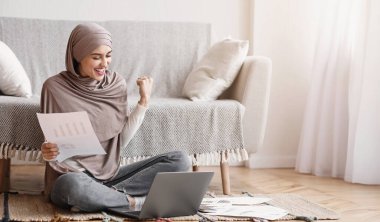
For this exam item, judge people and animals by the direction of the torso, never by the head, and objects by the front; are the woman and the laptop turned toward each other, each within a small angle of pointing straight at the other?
yes

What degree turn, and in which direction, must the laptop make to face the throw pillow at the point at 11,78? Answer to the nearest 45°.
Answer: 0° — it already faces it

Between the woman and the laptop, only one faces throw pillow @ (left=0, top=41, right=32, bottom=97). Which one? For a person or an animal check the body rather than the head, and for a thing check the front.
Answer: the laptop

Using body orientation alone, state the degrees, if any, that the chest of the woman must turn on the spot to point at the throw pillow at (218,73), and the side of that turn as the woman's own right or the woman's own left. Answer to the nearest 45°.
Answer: approximately 90° to the woman's own left

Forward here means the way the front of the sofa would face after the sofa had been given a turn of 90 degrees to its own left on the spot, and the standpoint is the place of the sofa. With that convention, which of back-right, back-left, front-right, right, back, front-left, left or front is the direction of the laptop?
right

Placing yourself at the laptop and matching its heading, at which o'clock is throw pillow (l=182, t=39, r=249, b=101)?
The throw pillow is roughly at 2 o'clock from the laptop.

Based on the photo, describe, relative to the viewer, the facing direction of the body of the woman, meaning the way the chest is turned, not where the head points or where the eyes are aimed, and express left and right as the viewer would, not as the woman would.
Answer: facing the viewer and to the right of the viewer

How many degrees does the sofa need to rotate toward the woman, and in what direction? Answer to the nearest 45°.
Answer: approximately 45° to its right

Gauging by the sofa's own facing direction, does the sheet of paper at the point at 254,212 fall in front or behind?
in front

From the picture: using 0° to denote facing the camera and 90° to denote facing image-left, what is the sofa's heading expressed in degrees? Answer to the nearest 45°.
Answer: approximately 0°

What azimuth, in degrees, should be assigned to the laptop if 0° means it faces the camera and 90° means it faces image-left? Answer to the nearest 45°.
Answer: approximately 135°
